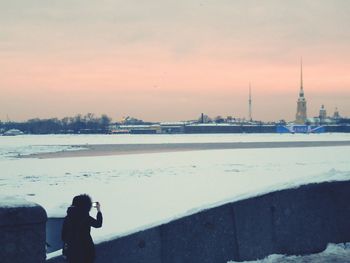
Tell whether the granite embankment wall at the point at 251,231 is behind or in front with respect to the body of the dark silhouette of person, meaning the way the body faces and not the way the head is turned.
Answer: in front

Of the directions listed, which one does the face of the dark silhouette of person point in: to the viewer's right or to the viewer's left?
to the viewer's right

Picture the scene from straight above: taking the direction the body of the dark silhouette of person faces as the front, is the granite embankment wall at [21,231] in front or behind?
behind

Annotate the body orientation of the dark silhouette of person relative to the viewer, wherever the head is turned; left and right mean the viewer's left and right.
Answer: facing away from the viewer and to the right of the viewer

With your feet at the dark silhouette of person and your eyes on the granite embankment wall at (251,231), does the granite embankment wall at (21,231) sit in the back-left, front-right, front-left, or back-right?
back-left
